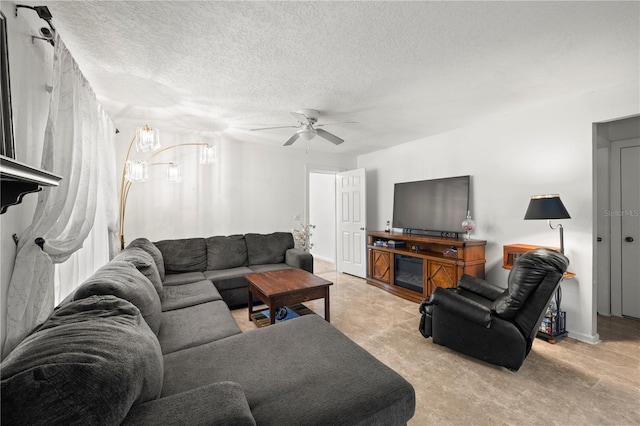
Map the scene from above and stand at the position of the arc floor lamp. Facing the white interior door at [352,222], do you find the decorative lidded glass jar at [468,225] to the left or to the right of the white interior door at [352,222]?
right

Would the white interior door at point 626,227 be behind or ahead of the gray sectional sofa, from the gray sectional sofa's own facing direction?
ahead

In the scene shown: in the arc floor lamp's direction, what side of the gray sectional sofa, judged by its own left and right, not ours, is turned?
left

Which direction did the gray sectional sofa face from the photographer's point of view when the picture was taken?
facing to the right of the viewer

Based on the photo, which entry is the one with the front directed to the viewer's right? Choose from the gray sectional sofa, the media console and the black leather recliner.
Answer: the gray sectional sofa

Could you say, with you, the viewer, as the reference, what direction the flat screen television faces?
facing the viewer and to the left of the viewer

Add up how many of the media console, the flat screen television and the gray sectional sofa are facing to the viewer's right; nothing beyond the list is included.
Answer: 1

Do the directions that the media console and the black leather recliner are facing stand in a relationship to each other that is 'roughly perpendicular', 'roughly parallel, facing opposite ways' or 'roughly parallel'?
roughly perpendicular

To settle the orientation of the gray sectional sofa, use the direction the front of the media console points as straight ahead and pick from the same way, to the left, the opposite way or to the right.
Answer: the opposite way

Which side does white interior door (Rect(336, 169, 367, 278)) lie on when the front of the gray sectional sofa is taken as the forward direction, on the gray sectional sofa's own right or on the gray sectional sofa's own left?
on the gray sectional sofa's own left
